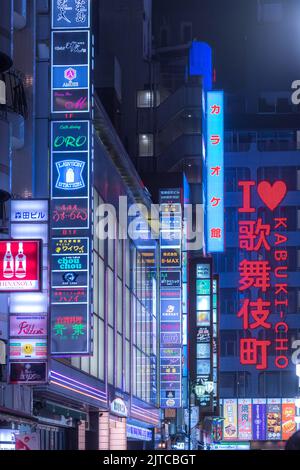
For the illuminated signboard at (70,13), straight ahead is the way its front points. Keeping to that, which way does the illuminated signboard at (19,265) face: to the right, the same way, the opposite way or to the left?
the same way

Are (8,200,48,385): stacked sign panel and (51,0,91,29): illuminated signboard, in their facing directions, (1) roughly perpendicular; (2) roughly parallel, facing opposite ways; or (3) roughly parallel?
roughly parallel

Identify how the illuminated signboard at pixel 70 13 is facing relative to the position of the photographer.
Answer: facing the viewer

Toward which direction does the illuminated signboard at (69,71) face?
toward the camera

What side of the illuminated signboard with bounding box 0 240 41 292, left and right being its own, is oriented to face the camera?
front

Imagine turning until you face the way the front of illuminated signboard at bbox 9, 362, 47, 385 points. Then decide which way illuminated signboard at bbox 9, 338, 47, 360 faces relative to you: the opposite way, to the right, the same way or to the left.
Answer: the same way

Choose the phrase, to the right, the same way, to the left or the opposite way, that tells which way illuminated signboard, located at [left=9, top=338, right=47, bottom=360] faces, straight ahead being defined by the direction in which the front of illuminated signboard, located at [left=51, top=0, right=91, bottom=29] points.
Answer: the same way

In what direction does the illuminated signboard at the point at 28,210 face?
toward the camera

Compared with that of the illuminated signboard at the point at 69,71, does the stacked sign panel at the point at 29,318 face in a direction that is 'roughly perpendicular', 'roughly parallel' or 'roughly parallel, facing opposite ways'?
roughly parallel
